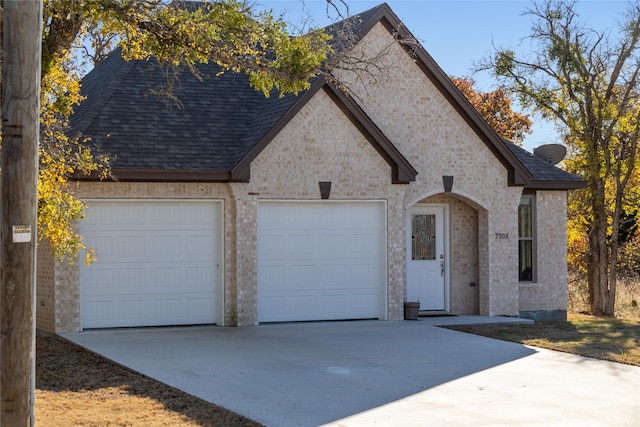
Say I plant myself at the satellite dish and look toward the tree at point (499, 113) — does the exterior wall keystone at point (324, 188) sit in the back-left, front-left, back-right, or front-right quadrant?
back-left

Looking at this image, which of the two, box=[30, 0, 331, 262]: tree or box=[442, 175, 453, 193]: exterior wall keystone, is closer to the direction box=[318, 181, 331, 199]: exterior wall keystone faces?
the tree

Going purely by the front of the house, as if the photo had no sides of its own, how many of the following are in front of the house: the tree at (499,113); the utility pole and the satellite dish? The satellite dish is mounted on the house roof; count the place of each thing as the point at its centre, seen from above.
1

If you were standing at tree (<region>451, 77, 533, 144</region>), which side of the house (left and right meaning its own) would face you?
back

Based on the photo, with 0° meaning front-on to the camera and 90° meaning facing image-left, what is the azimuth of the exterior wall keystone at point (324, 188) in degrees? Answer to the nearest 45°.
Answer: approximately 0°

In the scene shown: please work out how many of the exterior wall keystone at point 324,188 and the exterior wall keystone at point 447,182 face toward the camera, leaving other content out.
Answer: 2

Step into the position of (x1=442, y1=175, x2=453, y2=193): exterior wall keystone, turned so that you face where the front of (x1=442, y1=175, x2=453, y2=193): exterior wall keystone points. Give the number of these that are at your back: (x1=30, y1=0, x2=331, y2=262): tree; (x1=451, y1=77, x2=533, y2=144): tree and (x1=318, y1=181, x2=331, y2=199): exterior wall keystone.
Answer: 1

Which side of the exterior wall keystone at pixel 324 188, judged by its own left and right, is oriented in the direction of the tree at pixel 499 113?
back

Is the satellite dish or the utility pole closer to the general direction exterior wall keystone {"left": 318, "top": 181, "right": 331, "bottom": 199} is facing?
the utility pole

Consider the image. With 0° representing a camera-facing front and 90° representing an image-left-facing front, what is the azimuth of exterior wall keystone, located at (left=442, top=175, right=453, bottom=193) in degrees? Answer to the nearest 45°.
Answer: approximately 0°

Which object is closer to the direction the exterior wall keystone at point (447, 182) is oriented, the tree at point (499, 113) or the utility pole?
the utility pole

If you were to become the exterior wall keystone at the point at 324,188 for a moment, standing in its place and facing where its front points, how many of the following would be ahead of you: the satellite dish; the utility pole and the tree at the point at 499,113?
1

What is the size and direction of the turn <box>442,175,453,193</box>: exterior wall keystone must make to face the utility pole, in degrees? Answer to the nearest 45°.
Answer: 0° — it already faces it

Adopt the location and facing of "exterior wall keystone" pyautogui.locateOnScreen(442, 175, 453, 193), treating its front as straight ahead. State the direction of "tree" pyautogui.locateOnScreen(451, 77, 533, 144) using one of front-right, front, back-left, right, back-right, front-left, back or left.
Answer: back
